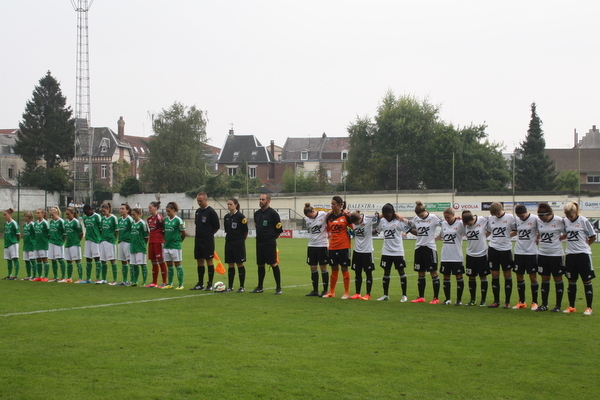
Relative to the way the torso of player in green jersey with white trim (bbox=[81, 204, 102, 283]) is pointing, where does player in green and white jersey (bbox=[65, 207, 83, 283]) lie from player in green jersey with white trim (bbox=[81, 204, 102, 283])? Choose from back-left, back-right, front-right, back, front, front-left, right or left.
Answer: right

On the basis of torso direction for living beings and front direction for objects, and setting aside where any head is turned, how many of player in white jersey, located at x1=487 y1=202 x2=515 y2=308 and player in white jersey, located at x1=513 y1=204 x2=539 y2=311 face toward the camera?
2

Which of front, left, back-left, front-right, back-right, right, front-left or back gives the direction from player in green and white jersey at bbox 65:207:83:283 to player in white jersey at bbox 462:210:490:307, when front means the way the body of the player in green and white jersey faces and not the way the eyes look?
left

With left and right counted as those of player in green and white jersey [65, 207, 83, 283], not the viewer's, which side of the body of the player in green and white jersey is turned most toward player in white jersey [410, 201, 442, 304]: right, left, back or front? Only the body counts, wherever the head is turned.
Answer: left

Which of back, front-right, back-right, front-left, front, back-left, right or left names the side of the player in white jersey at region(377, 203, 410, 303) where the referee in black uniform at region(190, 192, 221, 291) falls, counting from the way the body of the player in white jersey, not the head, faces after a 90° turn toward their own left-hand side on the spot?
back-right

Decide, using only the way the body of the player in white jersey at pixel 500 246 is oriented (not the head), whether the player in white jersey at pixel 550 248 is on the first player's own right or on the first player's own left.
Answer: on the first player's own left

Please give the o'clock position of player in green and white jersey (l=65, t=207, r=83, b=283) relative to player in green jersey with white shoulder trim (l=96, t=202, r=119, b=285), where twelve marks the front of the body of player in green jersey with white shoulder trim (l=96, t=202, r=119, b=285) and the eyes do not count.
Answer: player in green and white jersey (l=65, t=207, r=83, b=283) is roughly at 3 o'clock from player in green jersey with white shoulder trim (l=96, t=202, r=119, b=285).

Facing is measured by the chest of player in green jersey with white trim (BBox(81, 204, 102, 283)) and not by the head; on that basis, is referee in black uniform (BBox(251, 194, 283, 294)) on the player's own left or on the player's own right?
on the player's own left

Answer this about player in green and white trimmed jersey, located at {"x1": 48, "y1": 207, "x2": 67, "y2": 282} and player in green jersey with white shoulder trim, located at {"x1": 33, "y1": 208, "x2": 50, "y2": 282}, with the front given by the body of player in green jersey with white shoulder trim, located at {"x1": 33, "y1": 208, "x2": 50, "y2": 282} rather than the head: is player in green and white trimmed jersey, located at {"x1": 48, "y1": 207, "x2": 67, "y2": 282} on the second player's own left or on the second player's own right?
on the second player's own left

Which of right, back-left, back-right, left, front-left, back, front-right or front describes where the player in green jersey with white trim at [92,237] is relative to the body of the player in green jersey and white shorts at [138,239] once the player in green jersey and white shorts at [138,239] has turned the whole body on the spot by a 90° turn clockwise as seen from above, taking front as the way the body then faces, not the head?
front

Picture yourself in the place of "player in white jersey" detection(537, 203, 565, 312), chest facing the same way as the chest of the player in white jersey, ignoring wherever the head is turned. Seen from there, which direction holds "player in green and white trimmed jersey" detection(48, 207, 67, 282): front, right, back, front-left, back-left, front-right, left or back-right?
front-right
